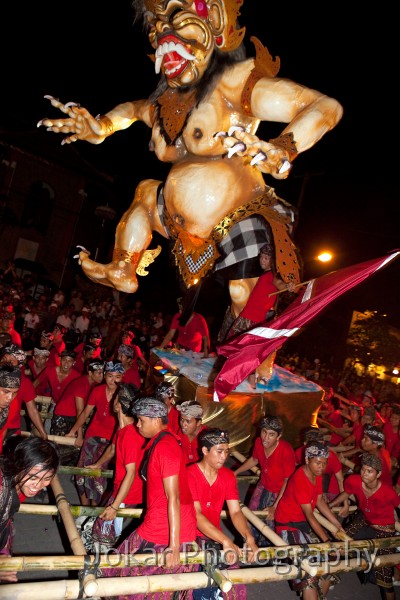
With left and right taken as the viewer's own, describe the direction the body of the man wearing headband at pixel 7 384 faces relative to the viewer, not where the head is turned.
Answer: facing the viewer and to the right of the viewer

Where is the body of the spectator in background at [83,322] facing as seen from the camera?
toward the camera

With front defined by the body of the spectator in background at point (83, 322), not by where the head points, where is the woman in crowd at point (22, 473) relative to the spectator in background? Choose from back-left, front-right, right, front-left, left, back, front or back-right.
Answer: front

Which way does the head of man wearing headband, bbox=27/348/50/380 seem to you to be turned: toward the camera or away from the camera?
toward the camera

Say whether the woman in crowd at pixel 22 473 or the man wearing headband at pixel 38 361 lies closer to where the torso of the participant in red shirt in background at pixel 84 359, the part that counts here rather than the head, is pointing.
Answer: the woman in crowd

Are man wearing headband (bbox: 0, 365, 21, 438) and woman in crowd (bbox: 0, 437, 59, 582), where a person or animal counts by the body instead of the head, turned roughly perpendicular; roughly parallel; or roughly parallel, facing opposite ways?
roughly parallel

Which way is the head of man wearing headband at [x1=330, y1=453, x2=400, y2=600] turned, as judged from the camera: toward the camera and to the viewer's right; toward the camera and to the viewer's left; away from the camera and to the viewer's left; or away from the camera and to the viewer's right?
toward the camera and to the viewer's left

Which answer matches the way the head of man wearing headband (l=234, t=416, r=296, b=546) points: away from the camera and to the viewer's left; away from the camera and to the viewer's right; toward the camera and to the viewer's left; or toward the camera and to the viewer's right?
toward the camera and to the viewer's left

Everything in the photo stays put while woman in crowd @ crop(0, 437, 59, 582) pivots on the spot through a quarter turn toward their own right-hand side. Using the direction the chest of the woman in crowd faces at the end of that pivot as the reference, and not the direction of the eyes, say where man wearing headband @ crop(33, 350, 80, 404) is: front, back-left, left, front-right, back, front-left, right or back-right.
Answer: back-right

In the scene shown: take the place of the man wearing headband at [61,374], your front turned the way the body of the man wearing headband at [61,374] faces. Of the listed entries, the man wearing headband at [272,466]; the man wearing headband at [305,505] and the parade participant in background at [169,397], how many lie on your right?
0

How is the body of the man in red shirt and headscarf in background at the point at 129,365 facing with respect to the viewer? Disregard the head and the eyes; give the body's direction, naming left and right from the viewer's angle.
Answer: facing the viewer and to the left of the viewer

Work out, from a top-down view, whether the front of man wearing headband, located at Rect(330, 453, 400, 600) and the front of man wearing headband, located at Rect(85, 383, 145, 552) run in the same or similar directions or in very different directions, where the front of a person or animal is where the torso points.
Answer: same or similar directions

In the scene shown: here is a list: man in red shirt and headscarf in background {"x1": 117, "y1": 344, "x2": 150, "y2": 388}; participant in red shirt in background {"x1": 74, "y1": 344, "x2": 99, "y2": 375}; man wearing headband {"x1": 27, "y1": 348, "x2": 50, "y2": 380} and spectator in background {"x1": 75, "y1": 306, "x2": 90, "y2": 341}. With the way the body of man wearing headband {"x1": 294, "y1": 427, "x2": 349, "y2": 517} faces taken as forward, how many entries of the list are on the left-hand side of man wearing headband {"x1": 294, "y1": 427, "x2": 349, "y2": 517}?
0

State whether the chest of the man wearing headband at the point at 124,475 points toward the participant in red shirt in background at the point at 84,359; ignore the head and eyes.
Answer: no

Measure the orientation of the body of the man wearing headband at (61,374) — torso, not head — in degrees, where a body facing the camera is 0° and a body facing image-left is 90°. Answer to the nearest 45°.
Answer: approximately 0°

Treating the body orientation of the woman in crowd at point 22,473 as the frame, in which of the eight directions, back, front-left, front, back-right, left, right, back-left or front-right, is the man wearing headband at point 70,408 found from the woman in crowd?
back-left

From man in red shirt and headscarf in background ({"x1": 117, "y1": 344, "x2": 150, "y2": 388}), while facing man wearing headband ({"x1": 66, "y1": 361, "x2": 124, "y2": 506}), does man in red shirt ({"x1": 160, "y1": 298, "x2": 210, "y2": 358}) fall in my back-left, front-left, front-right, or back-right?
back-left
